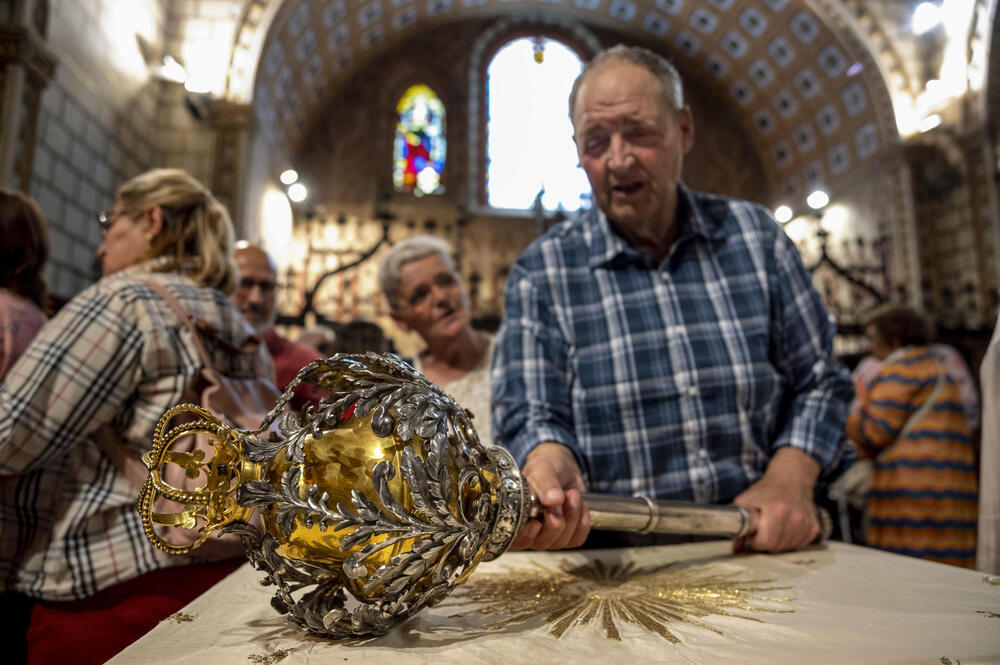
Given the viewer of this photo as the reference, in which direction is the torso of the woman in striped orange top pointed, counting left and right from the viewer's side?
facing away from the viewer and to the left of the viewer

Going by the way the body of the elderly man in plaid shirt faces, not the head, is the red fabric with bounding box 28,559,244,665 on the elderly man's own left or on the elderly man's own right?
on the elderly man's own right

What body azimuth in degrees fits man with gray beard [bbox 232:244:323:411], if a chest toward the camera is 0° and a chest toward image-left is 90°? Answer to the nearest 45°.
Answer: approximately 0°

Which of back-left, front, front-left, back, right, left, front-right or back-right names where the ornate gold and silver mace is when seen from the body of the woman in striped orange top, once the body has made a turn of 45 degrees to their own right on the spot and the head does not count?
back

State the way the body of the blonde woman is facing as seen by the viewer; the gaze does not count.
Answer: to the viewer's left

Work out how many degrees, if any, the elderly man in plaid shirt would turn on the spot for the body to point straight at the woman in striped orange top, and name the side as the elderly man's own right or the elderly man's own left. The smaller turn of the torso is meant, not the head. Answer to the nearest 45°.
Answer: approximately 135° to the elderly man's own left

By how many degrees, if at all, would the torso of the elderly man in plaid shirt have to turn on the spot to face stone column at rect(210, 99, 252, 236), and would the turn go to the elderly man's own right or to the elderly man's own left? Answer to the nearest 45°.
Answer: approximately 135° to the elderly man's own right

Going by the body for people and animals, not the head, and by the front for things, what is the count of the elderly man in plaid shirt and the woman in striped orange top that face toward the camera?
1

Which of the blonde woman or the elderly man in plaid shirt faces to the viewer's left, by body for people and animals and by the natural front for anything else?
the blonde woman

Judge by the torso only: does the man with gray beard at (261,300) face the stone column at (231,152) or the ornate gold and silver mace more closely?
the ornate gold and silver mace

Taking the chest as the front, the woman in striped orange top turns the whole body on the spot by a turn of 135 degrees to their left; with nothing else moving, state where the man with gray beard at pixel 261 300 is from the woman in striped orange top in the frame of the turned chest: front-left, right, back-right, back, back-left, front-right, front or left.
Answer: front-right

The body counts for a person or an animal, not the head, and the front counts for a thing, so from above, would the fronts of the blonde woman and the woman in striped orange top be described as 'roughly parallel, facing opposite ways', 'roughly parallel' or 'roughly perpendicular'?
roughly perpendicular
